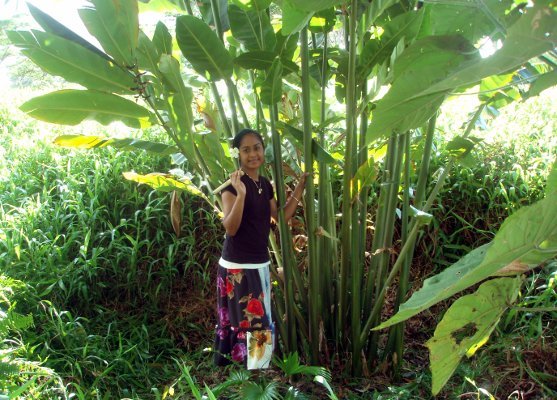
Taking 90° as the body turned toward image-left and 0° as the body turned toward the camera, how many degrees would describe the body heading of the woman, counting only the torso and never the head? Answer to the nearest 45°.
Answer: approximately 315°
